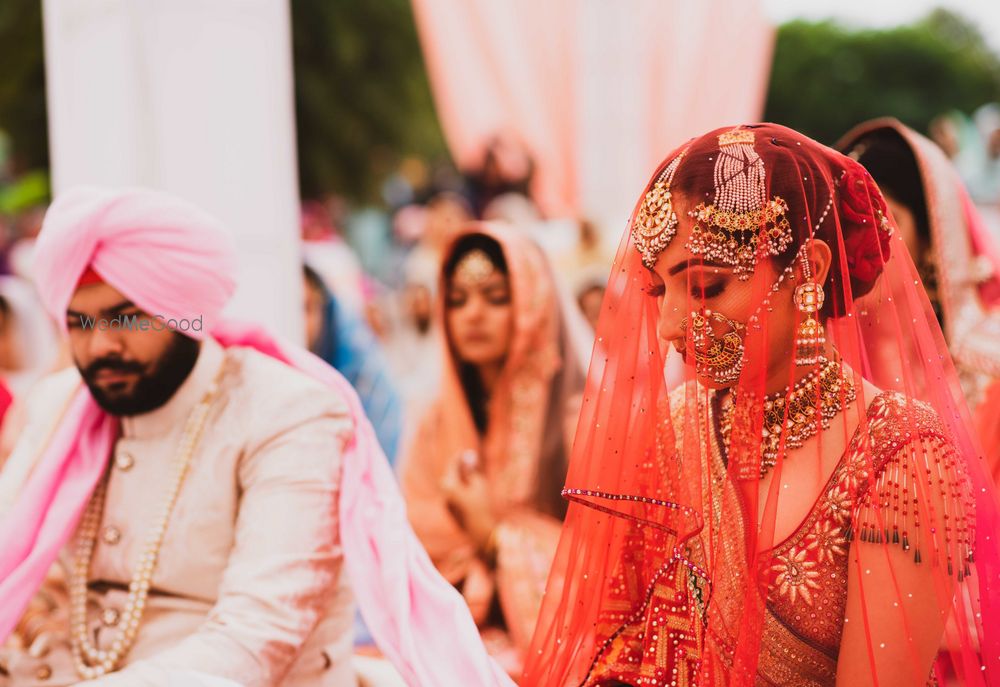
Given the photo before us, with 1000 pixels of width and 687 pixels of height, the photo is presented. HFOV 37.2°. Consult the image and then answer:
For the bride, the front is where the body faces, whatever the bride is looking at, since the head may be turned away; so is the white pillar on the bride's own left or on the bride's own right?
on the bride's own right

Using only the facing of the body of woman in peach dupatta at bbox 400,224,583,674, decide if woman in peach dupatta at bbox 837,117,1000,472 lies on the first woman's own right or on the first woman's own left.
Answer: on the first woman's own left

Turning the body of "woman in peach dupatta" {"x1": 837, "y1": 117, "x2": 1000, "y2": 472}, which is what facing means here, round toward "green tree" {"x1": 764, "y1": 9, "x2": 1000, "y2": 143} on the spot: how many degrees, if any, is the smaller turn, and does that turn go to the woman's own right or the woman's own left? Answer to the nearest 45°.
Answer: approximately 135° to the woman's own right

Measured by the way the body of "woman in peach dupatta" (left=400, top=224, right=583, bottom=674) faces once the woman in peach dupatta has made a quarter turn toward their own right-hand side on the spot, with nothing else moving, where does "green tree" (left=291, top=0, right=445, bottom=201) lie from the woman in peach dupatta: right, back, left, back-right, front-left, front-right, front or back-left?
front-right

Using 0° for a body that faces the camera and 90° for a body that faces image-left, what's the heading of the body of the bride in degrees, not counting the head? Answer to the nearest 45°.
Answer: approximately 45°

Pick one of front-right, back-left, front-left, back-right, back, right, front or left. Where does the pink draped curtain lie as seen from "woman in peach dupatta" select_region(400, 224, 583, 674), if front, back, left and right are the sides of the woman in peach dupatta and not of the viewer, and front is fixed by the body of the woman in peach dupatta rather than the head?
back-right

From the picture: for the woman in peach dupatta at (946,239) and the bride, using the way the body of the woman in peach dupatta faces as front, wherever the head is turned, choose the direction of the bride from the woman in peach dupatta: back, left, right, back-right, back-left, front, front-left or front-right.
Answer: front-left

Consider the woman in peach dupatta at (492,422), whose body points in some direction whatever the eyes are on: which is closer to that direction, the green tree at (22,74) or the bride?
the bride

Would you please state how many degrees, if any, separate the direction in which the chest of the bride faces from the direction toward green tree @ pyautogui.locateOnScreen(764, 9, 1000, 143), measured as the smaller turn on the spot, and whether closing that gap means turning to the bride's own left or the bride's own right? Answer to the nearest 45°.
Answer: approximately 135° to the bride's own right
